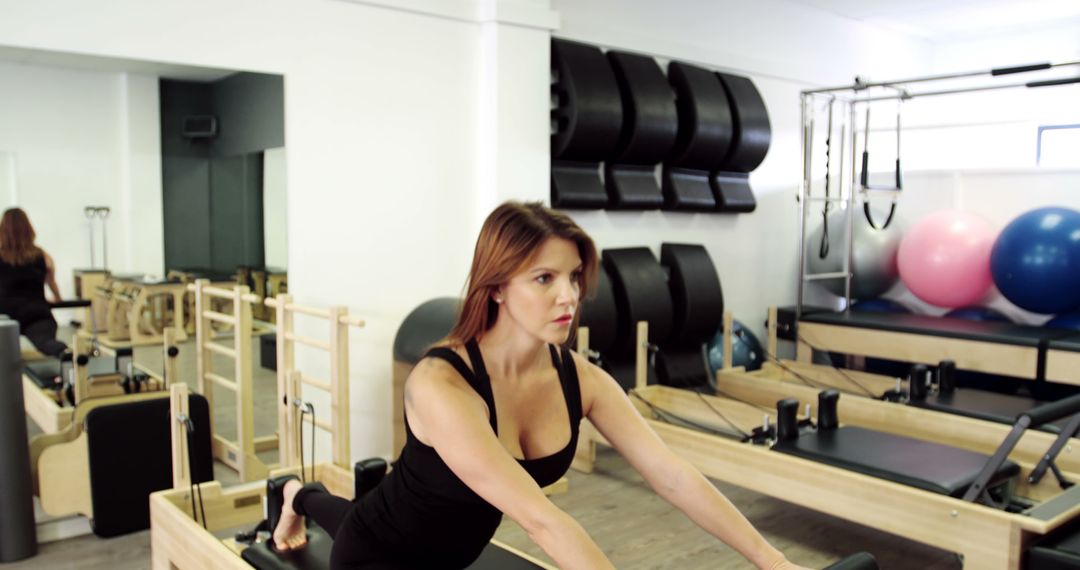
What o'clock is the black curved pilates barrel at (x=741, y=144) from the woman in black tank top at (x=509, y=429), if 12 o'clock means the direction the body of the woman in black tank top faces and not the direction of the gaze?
The black curved pilates barrel is roughly at 8 o'clock from the woman in black tank top.

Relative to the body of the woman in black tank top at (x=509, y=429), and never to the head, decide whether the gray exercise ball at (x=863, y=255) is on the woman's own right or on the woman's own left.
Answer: on the woman's own left

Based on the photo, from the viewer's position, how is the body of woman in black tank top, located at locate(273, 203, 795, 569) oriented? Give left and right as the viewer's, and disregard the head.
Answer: facing the viewer and to the right of the viewer

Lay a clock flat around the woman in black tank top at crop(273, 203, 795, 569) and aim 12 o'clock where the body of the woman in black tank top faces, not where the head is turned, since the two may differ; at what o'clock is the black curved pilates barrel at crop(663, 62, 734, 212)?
The black curved pilates barrel is roughly at 8 o'clock from the woman in black tank top.

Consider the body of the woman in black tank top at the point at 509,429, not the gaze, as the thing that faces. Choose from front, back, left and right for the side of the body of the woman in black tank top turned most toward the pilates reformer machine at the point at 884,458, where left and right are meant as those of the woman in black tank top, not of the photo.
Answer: left

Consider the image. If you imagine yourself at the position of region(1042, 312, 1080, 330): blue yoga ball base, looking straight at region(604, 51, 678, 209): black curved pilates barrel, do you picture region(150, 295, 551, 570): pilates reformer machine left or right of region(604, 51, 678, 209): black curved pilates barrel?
left

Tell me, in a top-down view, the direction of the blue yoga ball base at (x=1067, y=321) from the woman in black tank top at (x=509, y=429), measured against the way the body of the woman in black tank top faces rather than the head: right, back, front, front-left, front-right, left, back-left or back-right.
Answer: left
